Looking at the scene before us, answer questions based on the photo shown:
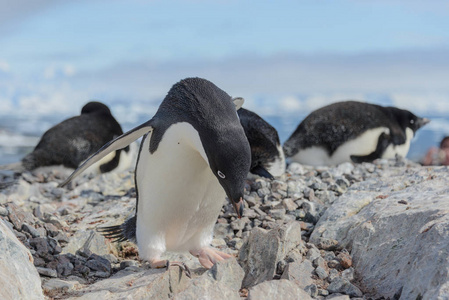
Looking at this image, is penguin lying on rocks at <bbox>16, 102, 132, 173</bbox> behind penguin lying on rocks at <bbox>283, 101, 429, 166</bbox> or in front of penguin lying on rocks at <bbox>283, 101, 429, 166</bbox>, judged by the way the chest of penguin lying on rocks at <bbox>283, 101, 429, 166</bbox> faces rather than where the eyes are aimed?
behind

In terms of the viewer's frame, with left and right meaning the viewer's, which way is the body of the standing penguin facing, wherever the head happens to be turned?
facing the viewer and to the right of the viewer

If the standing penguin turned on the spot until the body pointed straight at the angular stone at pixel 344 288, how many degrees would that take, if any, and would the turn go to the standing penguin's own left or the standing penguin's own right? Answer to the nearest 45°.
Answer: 0° — it already faces it

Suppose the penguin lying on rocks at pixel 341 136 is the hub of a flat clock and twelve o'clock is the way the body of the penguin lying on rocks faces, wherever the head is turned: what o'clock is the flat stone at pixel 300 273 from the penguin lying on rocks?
The flat stone is roughly at 3 o'clock from the penguin lying on rocks.

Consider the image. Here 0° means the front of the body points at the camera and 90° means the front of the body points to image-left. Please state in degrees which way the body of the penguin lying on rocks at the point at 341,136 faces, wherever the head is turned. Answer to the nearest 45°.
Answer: approximately 270°

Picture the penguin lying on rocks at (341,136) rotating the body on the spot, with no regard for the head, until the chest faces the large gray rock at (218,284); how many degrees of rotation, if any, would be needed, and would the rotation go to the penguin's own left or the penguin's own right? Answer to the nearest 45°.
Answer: approximately 90° to the penguin's own right

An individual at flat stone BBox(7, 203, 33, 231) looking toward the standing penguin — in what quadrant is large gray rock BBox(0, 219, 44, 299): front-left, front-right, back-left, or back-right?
front-right

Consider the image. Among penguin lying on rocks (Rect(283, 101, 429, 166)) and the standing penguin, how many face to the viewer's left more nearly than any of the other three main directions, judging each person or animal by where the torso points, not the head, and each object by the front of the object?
0

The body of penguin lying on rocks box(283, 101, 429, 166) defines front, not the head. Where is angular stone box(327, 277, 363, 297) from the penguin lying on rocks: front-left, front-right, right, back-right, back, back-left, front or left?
right
